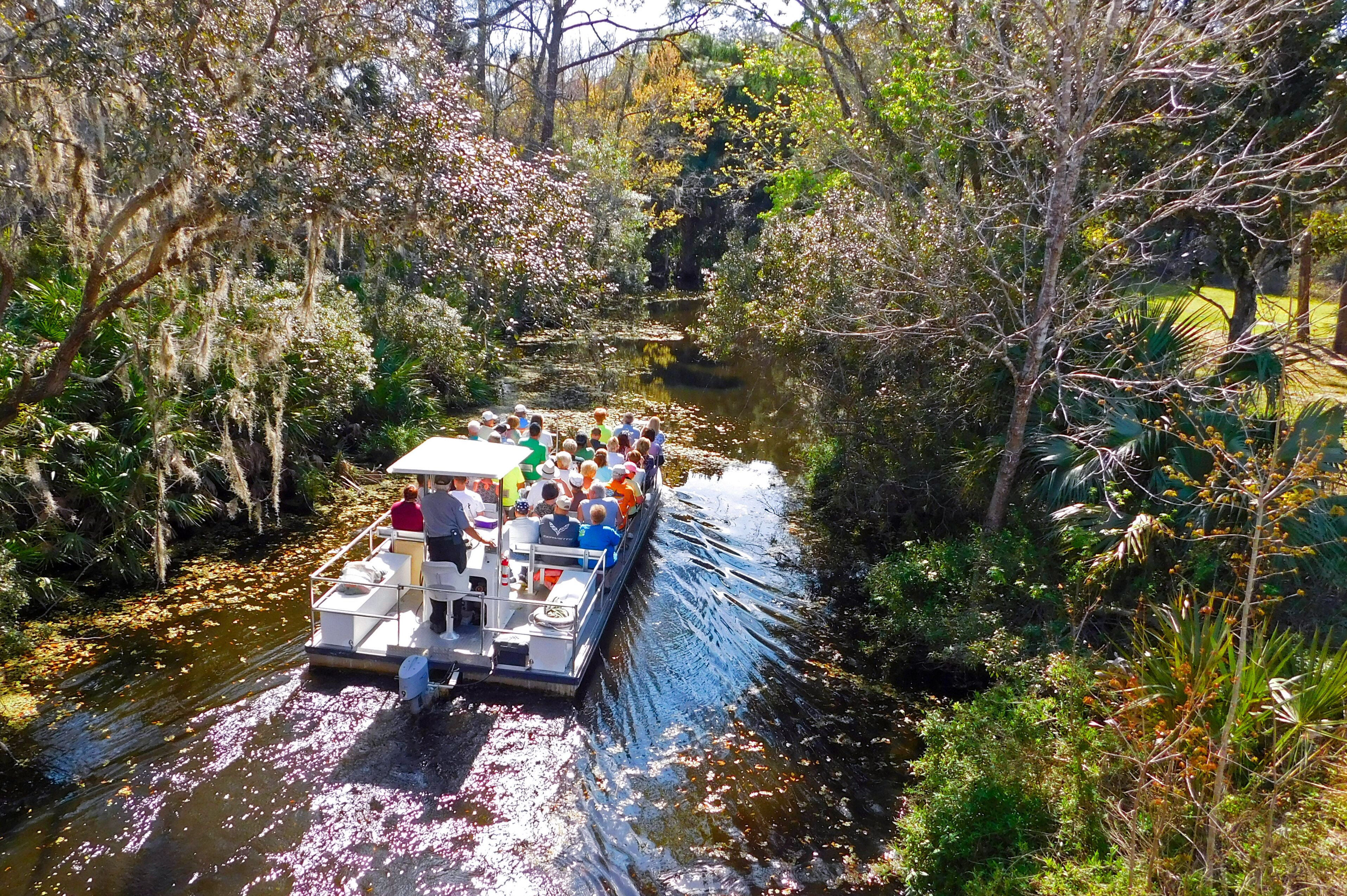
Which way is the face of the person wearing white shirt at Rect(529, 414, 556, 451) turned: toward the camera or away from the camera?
away from the camera

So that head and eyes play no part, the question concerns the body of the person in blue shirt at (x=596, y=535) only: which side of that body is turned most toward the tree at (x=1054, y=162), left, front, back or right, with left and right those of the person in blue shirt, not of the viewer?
right

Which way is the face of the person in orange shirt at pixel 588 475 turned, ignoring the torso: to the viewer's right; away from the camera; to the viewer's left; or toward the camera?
away from the camera

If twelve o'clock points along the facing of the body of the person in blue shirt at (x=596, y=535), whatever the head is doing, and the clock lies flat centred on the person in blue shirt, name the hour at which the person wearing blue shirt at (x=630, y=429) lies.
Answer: The person wearing blue shirt is roughly at 12 o'clock from the person in blue shirt.

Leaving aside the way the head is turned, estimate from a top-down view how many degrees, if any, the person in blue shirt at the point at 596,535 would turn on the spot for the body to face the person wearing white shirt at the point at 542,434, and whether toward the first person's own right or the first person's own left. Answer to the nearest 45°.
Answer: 0° — they already face them

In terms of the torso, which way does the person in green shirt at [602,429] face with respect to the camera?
away from the camera

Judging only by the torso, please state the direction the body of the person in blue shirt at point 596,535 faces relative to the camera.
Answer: away from the camera

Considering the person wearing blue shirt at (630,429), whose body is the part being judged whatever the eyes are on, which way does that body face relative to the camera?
away from the camera

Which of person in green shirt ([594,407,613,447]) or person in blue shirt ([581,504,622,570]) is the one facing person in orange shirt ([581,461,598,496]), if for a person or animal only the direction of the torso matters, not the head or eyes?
the person in blue shirt

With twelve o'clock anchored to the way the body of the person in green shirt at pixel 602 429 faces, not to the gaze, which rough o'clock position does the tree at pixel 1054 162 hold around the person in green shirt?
The tree is roughly at 4 o'clock from the person in green shirt.

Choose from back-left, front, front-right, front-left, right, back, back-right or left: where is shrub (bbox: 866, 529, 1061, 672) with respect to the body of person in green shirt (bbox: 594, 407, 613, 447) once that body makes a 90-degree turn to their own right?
front-right
